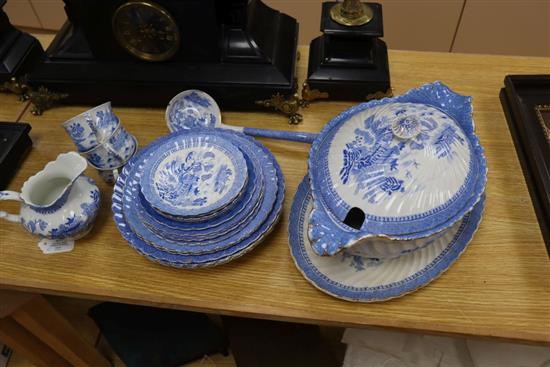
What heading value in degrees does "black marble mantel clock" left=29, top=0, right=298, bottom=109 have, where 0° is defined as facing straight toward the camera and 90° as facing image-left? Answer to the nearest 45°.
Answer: approximately 0°
